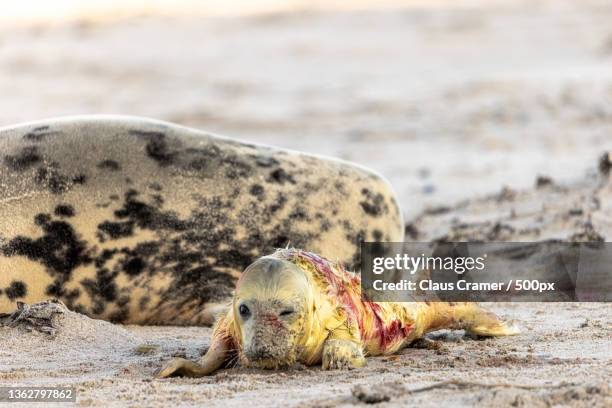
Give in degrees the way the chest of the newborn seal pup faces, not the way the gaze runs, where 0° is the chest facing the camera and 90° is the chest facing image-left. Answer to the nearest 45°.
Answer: approximately 45°

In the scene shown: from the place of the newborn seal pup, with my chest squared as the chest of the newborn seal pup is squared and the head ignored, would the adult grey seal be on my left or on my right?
on my right
